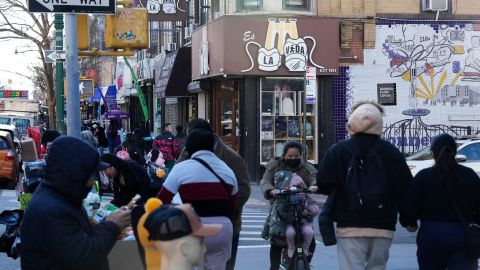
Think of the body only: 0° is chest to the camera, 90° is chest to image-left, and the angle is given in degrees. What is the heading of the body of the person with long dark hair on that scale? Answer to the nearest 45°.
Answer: approximately 180°

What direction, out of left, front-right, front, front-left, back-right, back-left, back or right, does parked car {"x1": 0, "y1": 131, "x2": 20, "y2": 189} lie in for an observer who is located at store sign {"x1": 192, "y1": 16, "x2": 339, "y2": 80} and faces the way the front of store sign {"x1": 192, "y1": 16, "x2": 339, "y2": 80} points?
right

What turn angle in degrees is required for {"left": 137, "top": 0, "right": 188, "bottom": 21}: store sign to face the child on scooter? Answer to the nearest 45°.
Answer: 0° — it already faces them

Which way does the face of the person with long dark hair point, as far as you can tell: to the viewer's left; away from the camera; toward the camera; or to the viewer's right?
away from the camera

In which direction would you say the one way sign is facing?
toward the camera

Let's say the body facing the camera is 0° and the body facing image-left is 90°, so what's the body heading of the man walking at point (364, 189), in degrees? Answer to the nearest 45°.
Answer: approximately 180°

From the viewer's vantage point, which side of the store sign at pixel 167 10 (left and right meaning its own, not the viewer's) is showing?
front

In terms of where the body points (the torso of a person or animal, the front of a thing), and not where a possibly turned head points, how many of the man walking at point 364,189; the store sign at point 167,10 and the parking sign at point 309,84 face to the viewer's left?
0

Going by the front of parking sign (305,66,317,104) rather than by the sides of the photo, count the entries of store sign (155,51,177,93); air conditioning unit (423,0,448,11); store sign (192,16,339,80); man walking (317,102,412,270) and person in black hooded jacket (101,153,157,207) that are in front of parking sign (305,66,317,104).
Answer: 2

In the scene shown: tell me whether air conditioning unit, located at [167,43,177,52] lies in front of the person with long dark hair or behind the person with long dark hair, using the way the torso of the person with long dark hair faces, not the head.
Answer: in front

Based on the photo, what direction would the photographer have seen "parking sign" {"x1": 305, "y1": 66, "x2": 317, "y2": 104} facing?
facing the viewer

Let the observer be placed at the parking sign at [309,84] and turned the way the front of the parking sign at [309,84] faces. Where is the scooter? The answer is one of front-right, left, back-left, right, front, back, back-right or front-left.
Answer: front

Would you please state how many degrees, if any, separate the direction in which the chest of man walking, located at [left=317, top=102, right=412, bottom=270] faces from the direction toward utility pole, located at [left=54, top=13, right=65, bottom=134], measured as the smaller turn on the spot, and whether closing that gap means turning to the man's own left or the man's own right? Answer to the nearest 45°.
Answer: approximately 45° to the man's own left

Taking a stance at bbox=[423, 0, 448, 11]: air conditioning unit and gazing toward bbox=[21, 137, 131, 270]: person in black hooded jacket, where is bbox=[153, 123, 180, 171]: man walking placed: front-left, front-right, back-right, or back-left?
front-right
